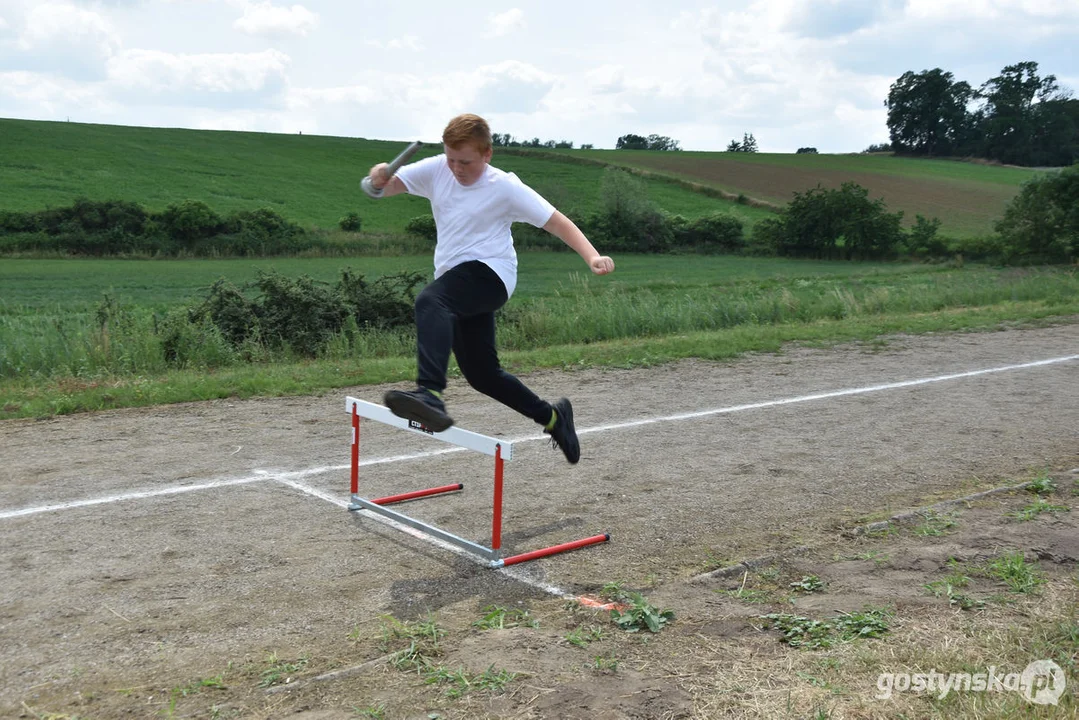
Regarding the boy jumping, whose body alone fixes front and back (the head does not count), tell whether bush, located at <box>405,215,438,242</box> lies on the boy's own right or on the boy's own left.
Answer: on the boy's own right

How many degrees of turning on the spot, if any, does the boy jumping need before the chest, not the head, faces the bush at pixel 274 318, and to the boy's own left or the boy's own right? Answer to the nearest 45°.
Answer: approximately 135° to the boy's own right

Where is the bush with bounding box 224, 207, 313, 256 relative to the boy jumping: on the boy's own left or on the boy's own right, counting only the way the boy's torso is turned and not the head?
on the boy's own right

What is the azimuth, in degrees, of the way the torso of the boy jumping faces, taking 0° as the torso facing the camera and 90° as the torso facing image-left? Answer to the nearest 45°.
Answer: approximately 45°

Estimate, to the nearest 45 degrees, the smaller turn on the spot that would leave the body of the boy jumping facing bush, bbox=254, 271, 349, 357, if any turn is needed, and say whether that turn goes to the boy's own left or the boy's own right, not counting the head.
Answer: approximately 135° to the boy's own right

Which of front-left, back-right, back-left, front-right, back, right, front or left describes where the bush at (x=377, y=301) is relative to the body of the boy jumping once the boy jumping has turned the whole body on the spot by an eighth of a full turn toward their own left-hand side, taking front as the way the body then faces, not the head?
back

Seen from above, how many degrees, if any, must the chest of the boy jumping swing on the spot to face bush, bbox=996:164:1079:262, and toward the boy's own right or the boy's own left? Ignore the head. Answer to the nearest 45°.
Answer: approximately 180°

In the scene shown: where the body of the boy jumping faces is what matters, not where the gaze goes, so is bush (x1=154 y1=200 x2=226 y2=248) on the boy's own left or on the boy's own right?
on the boy's own right

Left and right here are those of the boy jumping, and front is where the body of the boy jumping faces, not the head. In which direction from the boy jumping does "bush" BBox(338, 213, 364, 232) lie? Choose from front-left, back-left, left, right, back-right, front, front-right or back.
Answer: back-right

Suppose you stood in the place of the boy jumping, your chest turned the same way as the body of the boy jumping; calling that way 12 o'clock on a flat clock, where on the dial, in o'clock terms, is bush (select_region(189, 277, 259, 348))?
The bush is roughly at 4 o'clock from the boy jumping.
